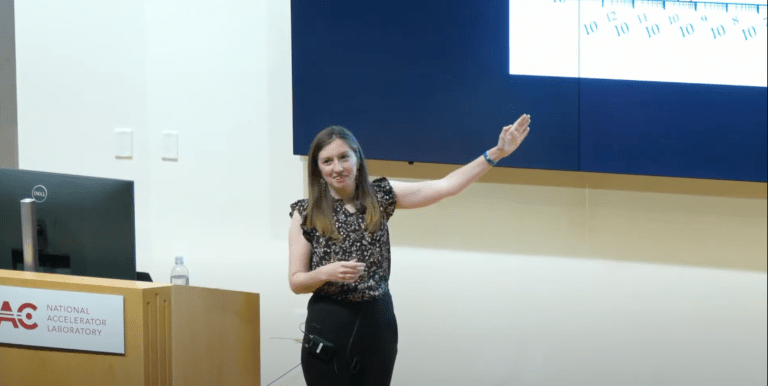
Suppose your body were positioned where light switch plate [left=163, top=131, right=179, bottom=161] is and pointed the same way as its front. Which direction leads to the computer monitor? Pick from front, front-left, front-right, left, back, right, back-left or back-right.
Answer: front

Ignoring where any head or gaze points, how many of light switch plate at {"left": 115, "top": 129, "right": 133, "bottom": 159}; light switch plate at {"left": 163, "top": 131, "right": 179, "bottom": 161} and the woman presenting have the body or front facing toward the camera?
3

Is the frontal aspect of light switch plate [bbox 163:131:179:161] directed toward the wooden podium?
yes

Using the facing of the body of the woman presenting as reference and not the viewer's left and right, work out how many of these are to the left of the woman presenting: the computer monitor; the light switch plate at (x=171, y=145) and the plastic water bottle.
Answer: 0

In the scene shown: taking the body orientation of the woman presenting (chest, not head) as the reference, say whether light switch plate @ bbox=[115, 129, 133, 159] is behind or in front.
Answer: behind

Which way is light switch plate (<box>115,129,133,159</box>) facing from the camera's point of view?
toward the camera

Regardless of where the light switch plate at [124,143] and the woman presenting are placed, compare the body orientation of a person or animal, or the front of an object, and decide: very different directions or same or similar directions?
same or similar directions

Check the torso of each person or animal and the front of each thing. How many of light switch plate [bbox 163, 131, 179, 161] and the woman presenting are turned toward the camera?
2

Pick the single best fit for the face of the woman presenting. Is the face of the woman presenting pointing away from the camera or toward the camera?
toward the camera

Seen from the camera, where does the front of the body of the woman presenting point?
toward the camera

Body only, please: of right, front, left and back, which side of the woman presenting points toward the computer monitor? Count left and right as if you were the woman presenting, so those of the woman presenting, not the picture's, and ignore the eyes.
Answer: right

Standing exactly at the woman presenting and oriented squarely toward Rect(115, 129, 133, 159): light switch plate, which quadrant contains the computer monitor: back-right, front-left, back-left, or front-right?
front-left

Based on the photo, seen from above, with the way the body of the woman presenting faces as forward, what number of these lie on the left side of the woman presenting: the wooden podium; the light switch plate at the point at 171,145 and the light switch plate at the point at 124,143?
0

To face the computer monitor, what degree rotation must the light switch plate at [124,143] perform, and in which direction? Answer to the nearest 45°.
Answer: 0° — it already faces it

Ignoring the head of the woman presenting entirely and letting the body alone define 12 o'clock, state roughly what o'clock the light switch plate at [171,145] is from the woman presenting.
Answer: The light switch plate is roughly at 5 o'clock from the woman presenting.

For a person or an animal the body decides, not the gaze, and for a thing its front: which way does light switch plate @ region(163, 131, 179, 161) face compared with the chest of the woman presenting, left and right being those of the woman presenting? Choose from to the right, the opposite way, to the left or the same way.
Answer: the same way
